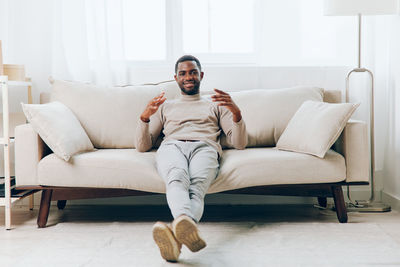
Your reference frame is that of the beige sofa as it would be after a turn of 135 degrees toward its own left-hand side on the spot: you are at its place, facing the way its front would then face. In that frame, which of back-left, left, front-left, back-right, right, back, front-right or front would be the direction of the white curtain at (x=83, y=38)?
left

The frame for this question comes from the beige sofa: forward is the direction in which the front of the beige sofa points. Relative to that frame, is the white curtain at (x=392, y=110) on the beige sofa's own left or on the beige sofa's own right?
on the beige sofa's own left

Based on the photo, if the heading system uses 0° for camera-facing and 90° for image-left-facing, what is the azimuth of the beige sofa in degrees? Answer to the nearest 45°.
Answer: approximately 0°

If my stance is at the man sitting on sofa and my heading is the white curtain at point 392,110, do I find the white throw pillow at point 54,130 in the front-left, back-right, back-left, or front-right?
back-left

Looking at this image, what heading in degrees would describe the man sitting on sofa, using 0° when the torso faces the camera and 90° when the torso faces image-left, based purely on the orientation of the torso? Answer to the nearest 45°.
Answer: approximately 0°
